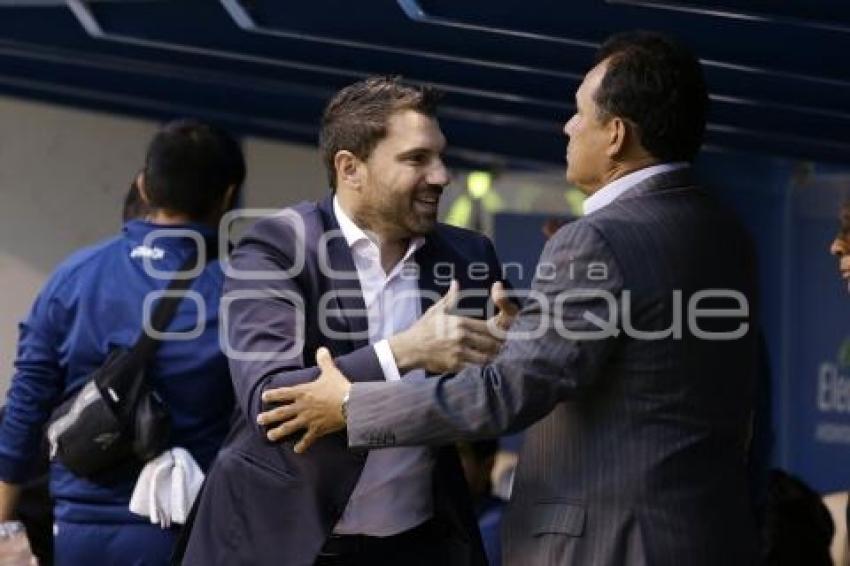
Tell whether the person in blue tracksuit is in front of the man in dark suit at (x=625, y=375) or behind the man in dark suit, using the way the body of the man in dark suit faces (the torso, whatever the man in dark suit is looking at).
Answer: in front

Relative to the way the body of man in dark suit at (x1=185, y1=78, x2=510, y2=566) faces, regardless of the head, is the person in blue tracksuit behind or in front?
behind

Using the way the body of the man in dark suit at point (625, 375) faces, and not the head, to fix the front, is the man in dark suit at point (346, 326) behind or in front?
in front

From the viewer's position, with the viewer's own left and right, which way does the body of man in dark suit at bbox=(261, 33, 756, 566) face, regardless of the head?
facing away from the viewer and to the left of the viewer

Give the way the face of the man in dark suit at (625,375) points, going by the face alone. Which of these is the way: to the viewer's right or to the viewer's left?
to the viewer's left

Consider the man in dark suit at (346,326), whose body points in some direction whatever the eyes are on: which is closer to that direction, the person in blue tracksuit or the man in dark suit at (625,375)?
the man in dark suit

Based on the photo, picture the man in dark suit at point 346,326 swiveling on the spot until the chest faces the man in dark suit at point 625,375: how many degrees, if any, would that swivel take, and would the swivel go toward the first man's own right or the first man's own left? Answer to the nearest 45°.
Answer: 0° — they already face them

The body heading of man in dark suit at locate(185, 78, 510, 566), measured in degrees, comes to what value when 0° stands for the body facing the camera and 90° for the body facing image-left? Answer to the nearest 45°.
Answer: approximately 315°

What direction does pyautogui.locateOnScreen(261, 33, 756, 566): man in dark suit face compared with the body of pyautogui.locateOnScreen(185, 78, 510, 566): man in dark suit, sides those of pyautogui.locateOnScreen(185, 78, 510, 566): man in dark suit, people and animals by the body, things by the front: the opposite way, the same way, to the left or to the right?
the opposite way
